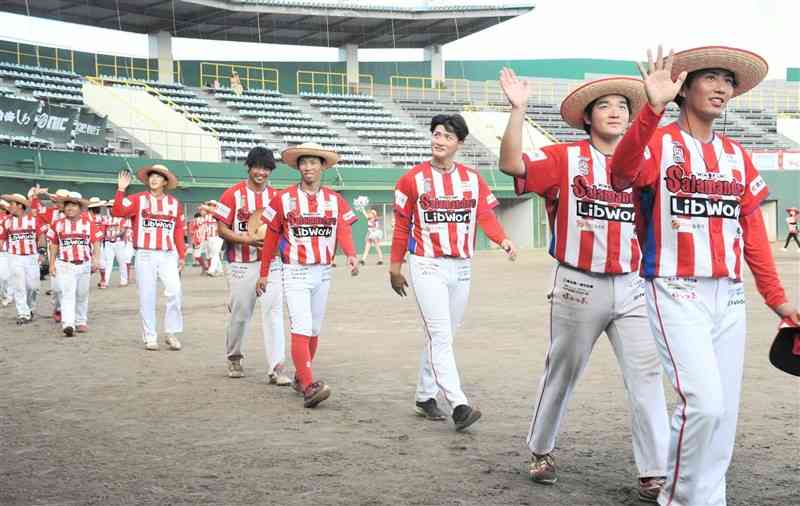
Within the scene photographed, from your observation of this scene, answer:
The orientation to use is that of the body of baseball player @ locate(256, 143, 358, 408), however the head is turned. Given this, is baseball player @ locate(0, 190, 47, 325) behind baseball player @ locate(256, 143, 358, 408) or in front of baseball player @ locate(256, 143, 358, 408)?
behind

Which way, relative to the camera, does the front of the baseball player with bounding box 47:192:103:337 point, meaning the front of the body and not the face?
toward the camera

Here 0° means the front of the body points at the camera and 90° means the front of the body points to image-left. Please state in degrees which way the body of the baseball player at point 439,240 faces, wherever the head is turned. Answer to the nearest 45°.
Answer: approximately 315°

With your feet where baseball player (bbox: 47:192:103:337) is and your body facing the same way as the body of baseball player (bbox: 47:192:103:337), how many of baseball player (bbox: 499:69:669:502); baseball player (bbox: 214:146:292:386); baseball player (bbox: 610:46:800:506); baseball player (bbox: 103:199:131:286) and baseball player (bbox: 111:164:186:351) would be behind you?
1

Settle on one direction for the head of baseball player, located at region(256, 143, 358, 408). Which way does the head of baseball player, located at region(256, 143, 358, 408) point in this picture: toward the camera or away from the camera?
toward the camera

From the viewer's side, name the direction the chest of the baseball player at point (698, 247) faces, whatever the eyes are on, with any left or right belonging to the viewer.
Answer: facing the viewer and to the right of the viewer

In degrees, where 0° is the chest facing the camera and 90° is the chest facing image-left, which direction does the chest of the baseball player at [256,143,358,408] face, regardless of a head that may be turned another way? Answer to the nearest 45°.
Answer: approximately 0°

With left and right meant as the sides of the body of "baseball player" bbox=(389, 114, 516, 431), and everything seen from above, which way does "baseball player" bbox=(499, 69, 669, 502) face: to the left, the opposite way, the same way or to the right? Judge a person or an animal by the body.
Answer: the same way

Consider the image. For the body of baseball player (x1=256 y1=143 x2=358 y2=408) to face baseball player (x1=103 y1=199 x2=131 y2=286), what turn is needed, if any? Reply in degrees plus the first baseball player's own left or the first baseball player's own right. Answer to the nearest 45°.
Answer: approximately 180°

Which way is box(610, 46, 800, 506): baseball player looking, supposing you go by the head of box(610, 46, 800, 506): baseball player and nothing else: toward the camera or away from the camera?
toward the camera

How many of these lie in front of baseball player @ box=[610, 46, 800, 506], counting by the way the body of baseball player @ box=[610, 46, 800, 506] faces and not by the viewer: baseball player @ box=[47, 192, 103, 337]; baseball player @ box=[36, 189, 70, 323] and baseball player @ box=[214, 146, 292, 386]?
0

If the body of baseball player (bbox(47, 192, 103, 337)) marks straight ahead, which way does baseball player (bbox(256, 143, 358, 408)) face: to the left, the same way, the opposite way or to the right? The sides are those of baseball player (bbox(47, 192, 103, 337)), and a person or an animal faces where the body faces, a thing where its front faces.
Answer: the same way

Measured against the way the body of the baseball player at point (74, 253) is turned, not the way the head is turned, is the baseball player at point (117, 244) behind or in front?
behind

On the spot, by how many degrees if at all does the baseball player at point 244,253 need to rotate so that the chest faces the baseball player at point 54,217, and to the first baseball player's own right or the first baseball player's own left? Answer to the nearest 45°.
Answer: approximately 180°

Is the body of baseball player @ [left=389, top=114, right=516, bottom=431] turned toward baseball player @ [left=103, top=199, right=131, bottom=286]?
no
